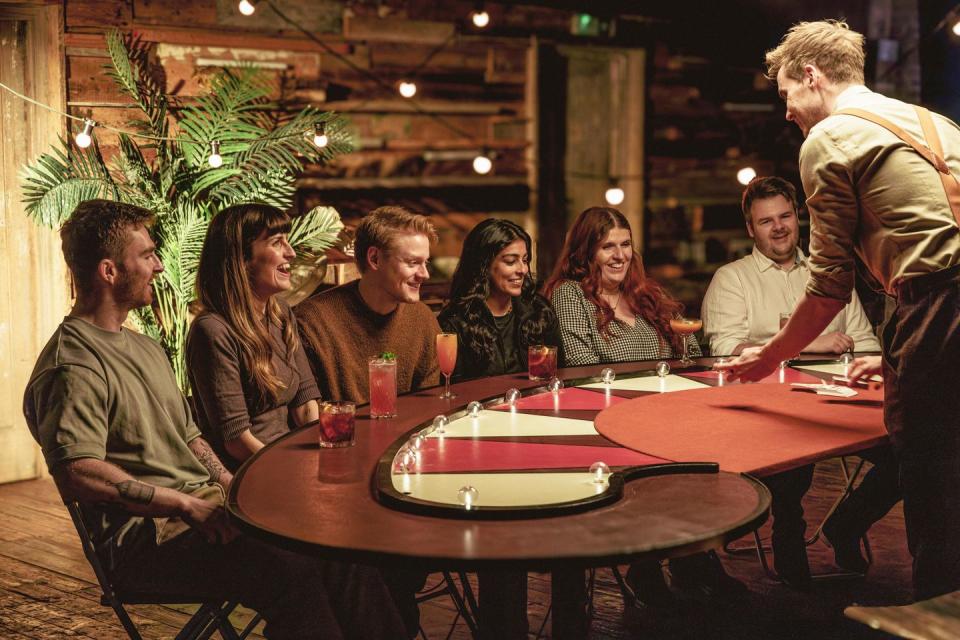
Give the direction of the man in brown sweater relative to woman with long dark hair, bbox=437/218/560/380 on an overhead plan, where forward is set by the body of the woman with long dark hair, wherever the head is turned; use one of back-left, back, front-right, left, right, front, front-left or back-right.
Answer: right

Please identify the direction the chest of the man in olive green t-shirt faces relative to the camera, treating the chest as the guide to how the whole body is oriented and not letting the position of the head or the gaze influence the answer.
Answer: to the viewer's right

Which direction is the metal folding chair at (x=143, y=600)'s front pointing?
to the viewer's right

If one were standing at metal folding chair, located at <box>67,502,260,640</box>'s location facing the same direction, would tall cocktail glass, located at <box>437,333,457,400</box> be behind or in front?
in front

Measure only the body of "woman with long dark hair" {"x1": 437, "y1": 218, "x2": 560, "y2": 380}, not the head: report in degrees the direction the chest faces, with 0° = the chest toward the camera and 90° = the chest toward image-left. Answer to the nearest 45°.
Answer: approximately 315°

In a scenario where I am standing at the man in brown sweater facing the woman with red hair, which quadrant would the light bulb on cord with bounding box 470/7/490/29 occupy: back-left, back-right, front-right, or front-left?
front-left

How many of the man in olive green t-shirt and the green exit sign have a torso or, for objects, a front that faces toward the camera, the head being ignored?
1

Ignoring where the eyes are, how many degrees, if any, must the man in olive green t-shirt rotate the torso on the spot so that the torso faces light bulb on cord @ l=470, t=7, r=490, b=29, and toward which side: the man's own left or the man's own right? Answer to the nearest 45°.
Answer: approximately 45° to the man's own left

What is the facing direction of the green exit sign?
toward the camera

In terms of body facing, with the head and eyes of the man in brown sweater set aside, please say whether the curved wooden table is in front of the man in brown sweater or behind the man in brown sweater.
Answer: in front

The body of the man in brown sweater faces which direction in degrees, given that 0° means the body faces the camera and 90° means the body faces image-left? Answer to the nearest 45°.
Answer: approximately 315°

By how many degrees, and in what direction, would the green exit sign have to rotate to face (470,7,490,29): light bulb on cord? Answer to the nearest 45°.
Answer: approximately 45° to its right

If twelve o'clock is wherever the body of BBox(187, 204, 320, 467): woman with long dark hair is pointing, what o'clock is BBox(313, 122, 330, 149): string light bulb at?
The string light bulb is roughly at 8 o'clock from the woman with long dark hair.

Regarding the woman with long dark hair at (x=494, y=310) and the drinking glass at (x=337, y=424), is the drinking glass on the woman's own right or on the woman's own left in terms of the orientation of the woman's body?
on the woman's own right
